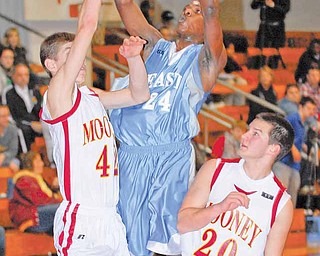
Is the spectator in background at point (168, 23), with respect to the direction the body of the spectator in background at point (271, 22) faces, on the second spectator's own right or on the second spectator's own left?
on the second spectator's own right

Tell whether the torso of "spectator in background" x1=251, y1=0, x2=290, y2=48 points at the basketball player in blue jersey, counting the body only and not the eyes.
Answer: yes

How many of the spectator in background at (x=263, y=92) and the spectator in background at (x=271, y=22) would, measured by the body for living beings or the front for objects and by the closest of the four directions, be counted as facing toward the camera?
2

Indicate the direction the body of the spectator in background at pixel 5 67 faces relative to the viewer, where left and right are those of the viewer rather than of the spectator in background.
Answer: facing the viewer and to the right of the viewer

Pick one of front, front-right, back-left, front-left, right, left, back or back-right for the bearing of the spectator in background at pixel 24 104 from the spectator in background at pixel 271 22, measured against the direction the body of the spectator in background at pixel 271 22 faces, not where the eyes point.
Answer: front-right

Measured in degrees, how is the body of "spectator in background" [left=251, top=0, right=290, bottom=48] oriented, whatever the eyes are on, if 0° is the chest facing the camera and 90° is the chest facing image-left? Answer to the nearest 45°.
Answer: approximately 0°
